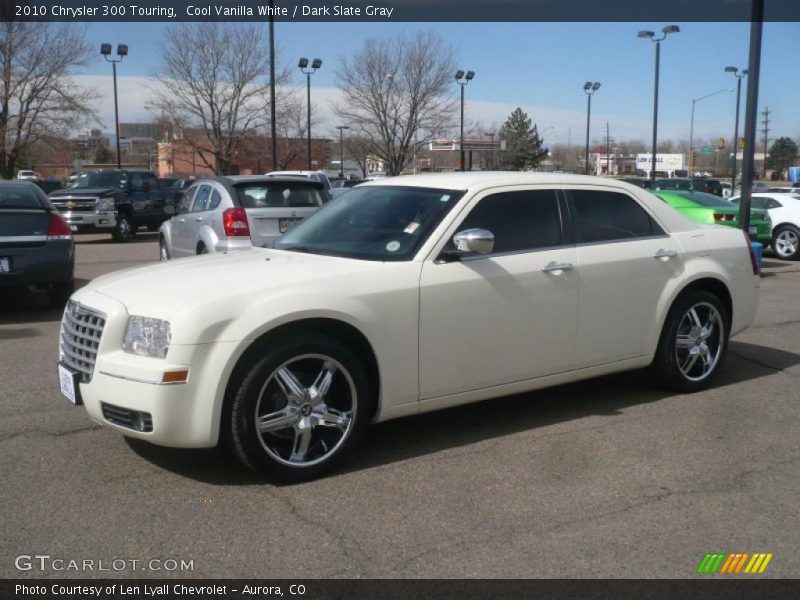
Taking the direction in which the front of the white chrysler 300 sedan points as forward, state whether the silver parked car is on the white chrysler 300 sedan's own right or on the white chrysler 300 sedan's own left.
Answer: on the white chrysler 300 sedan's own right

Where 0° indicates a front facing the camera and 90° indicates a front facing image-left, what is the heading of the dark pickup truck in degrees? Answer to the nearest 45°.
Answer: approximately 45°

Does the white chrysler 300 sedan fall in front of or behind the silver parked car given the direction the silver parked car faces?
behind

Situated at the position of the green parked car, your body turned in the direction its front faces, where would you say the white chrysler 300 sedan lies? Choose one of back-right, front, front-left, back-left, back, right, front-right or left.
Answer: back-left

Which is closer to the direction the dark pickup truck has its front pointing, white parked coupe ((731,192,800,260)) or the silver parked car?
the silver parked car

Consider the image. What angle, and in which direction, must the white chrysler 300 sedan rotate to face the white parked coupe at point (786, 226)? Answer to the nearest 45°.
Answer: approximately 180°

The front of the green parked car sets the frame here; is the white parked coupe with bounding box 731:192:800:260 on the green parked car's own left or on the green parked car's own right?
on the green parked car's own right

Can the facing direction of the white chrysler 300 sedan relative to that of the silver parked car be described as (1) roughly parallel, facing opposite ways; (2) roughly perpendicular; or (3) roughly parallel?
roughly perpendicular

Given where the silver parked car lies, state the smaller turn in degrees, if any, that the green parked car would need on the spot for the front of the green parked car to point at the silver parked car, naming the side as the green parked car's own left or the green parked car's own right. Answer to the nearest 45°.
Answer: approximately 90° to the green parked car's own left

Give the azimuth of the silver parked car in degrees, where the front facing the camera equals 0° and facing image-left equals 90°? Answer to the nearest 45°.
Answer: approximately 135°

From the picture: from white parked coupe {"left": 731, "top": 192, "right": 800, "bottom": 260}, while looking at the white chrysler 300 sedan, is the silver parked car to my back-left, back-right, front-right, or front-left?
front-right

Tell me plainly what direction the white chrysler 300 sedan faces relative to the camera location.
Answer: facing the viewer and to the left of the viewer

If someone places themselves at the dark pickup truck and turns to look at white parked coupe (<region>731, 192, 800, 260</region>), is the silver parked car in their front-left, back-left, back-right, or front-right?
front-right
